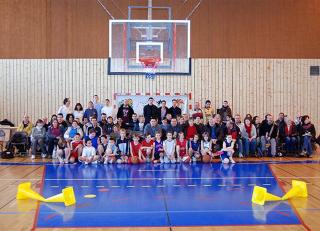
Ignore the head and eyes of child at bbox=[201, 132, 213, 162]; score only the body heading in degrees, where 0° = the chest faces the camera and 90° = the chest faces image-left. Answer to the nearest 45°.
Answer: approximately 0°

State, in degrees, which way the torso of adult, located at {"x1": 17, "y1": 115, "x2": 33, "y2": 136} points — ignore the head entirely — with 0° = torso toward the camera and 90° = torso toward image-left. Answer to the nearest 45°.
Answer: approximately 0°

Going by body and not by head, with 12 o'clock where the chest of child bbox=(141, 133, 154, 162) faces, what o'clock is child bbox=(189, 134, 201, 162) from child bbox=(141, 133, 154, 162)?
child bbox=(189, 134, 201, 162) is roughly at 9 o'clock from child bbox=(141, 133, 154, 162).

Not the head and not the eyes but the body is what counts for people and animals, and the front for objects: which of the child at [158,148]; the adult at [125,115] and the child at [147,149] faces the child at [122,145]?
the adult

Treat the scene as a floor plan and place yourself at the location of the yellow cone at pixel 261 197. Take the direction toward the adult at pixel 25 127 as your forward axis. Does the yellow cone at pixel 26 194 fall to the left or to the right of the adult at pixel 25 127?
left

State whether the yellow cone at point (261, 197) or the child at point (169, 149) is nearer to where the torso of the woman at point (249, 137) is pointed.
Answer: the yellow cone

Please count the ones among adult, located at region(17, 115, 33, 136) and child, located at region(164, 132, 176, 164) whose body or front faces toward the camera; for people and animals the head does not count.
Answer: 2

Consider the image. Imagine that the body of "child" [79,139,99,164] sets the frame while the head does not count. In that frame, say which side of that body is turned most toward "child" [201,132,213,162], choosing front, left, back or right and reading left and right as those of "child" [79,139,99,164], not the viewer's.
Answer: left

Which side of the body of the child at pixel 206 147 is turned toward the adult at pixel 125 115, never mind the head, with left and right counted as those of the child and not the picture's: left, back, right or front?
right

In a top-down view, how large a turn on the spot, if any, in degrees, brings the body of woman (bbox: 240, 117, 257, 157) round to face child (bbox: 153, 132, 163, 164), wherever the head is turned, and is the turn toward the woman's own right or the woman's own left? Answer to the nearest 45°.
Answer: approximately 45° to the woman's own right

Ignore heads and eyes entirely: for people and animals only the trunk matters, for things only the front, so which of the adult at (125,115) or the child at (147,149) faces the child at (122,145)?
the adult

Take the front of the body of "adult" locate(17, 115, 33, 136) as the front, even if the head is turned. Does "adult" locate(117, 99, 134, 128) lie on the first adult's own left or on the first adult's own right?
on the first adult's own left
